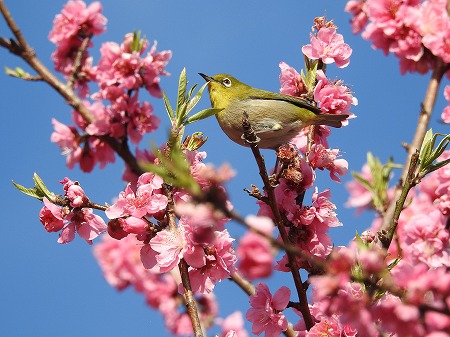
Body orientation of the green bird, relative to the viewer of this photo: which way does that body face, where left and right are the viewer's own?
facing to the left of the viewer
